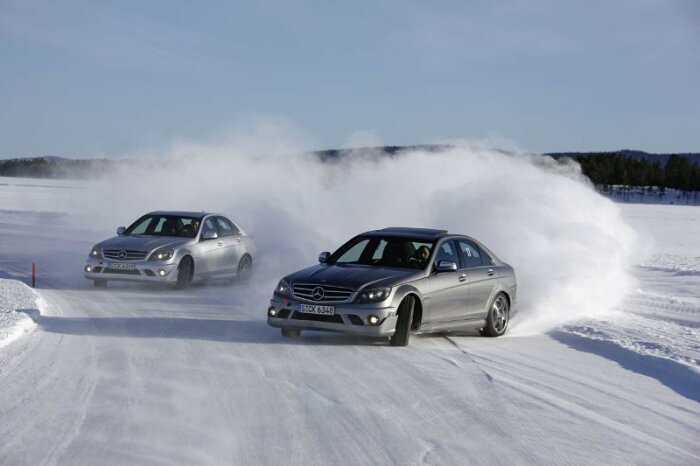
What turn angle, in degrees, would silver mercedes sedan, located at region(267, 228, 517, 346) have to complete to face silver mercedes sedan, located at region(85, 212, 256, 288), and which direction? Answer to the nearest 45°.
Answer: approximately 90° to its right

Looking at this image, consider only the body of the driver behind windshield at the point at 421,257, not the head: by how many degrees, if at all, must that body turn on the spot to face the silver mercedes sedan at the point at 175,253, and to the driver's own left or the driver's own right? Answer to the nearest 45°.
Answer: approximately 90° to the driver's own right

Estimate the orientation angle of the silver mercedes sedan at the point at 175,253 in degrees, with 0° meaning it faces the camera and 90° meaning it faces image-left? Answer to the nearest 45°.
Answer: approximately 45°

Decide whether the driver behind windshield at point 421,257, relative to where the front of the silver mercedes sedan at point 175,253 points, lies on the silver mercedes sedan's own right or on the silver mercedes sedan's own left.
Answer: on the silver mercedes sedan's own left
